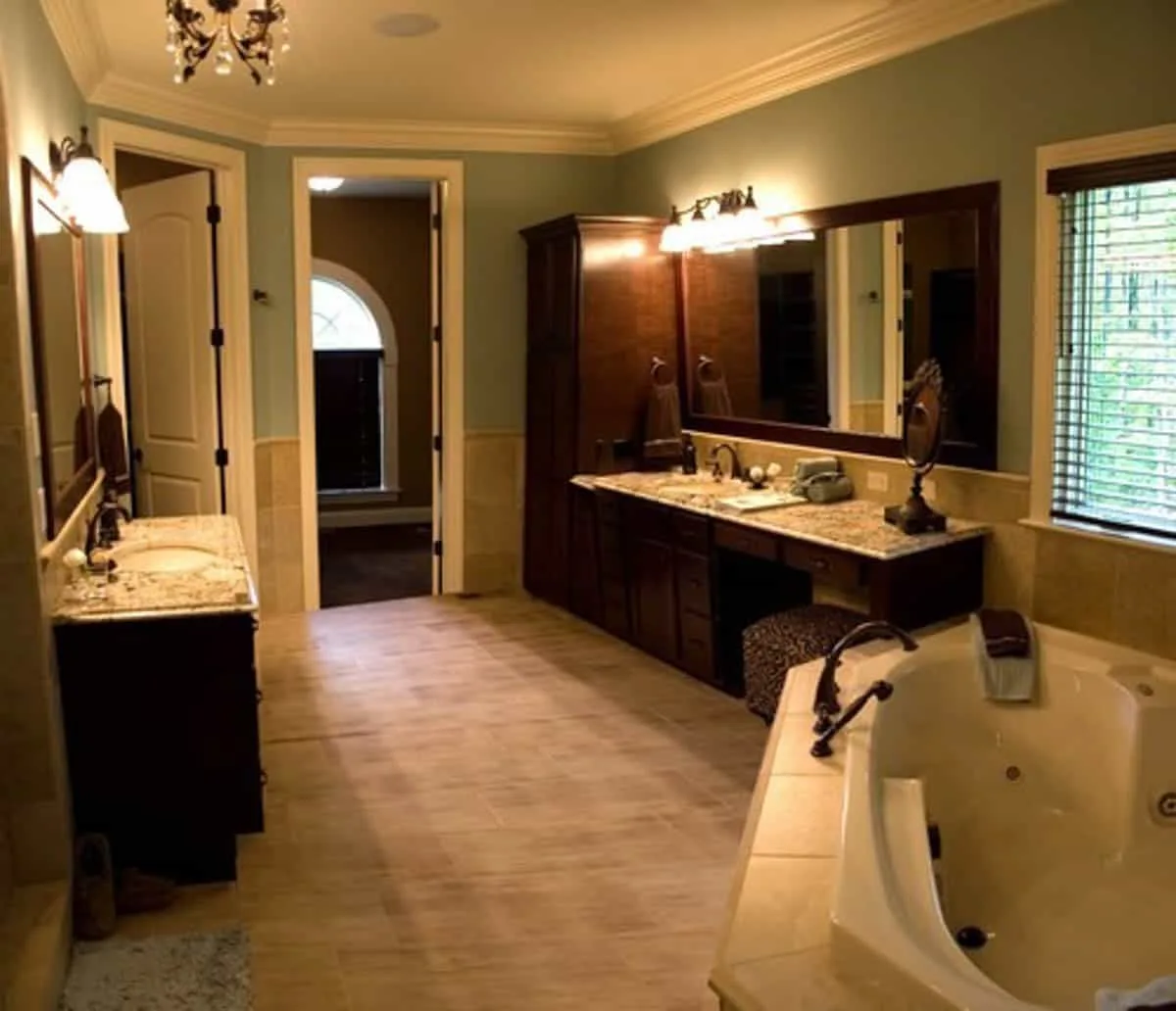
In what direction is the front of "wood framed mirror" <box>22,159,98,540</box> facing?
to the viewer's right

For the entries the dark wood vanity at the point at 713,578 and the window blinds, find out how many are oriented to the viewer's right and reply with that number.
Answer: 0

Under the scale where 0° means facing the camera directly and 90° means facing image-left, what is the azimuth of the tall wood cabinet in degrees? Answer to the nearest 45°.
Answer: approximately 45°

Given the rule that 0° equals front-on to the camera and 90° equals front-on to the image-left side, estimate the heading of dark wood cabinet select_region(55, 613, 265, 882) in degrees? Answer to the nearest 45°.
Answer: approximately 270°
